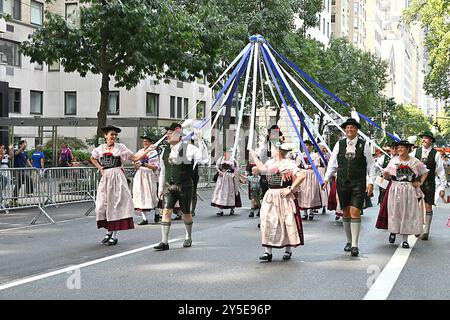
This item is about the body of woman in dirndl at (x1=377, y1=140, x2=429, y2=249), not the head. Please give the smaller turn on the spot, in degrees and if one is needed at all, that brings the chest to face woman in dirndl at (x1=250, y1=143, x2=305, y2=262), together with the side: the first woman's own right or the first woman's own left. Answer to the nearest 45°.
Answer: approximately 45° to the first woman's own right

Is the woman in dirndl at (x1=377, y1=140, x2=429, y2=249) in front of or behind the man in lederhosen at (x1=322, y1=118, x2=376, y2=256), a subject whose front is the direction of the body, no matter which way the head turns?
behind

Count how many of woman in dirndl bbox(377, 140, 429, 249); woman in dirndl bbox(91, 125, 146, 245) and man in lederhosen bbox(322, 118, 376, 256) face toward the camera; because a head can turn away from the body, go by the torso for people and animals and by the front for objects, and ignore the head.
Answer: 3

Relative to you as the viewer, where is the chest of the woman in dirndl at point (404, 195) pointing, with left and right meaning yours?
facing the viewer

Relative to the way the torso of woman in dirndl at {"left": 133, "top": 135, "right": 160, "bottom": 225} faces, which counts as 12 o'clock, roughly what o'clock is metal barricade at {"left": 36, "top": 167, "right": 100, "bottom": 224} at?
The metal barricade is roughly at 3 o'clock from the woman in dirndl.

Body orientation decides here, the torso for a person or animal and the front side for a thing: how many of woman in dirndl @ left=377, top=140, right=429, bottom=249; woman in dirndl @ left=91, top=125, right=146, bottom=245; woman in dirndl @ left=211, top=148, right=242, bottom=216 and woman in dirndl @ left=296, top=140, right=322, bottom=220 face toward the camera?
4

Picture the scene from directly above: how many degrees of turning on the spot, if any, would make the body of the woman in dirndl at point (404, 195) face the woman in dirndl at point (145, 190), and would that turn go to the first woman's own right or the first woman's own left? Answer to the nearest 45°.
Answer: approximately 90° to the first woman's own right

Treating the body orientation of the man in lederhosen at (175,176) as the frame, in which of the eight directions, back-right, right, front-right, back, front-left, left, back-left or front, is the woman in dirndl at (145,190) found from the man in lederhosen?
back-right

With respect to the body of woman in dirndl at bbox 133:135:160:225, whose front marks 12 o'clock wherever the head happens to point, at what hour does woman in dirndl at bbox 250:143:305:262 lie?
woman in dirndl at bbox 250:143:305:262 is roughly at 10 o'clock from woman in dirndl at bbox 133:135:160:225.

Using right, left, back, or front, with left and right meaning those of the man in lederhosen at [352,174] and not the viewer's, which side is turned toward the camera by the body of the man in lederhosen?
front

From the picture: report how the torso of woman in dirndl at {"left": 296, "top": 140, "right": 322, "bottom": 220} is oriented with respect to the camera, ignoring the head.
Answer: toward the camera

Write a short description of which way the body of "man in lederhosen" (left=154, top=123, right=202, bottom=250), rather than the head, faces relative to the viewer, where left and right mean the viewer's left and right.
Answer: facing the viewer and to the left of the viewer

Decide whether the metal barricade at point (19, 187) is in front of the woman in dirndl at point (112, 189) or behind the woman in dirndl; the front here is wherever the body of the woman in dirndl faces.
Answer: behind
